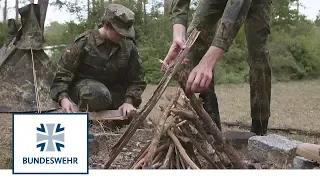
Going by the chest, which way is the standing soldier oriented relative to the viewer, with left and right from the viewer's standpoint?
facing the viewer and to the left of the viewer

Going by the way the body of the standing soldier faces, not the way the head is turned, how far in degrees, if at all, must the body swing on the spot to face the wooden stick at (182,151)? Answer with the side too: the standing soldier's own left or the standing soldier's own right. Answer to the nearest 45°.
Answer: approximately 45° to the standing soldier's own left

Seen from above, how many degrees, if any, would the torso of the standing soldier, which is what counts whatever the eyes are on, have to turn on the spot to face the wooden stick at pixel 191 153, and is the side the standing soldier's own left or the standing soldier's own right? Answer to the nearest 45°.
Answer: approximately 45° to the standing soldier's own left
